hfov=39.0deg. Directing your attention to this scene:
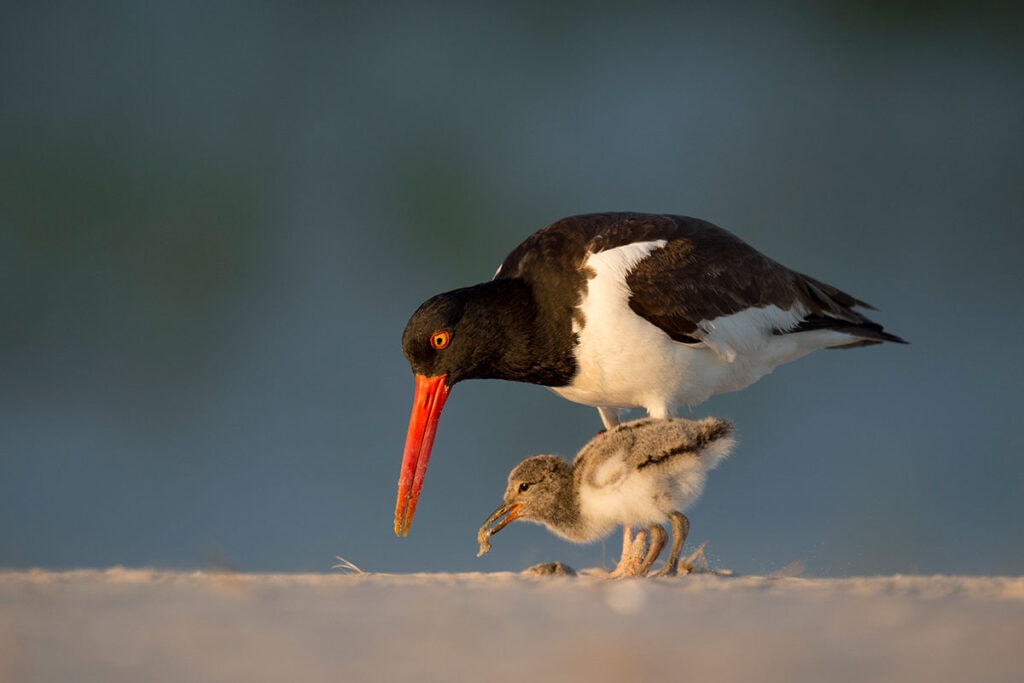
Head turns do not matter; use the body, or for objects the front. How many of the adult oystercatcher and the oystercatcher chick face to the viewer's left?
2

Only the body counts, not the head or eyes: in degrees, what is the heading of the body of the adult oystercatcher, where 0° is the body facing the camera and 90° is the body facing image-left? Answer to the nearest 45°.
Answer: approximately 90°

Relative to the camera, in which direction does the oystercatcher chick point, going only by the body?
to the viewer's left
